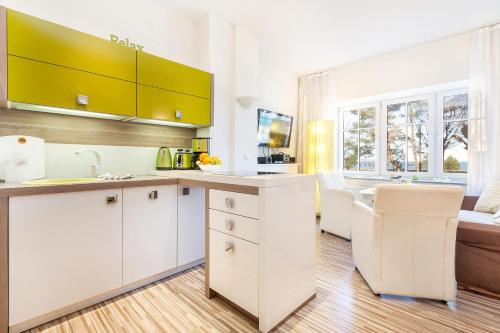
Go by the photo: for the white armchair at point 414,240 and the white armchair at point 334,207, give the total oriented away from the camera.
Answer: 1

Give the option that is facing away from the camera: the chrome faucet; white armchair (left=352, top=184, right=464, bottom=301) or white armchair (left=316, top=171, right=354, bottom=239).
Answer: white armchair (left=352, top=184, right=464, bottom=301)

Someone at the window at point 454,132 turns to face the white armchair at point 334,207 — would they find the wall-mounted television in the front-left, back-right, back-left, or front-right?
front-right

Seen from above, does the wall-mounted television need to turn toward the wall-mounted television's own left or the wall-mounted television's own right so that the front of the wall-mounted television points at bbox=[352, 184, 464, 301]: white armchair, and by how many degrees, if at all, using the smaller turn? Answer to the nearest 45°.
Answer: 0° — it already faces it

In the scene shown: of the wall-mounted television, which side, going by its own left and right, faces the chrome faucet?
right

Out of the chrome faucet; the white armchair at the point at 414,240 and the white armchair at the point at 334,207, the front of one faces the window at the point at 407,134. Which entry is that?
the white armchair at the point at 414,240

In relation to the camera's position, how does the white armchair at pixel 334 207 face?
facing the viewer and to the right of the viewer

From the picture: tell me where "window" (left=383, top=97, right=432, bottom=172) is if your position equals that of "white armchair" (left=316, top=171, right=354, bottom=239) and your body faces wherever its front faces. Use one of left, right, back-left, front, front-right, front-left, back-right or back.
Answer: left

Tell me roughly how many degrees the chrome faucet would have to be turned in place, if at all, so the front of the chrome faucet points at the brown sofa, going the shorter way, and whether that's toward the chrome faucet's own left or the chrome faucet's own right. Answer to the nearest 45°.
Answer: approximately 135° to the chrome faucet's own left

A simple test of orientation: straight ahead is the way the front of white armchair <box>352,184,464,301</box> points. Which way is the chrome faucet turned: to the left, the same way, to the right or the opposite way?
the opposite way

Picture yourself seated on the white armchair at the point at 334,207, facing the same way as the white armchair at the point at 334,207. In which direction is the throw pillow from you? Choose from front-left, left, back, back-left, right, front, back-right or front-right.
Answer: front-left

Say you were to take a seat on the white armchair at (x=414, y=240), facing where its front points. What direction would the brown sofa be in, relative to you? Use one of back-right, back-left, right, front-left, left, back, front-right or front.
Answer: front-right

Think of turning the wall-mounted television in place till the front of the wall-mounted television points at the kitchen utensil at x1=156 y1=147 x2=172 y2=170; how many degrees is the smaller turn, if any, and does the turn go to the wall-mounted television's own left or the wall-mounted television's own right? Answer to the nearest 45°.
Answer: approximately 90° to the wall-mounted television's own right

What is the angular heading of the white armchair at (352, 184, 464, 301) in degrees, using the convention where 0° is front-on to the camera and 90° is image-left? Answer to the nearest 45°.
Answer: approximately 180°
